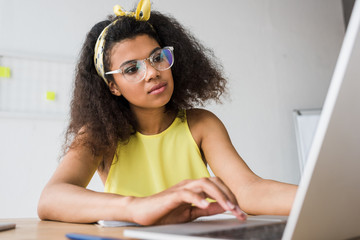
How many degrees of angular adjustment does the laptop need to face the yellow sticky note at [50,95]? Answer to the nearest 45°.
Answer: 0° — it already faces it

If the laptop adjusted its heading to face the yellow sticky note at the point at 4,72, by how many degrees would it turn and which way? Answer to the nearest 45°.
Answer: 0° — it already faces it

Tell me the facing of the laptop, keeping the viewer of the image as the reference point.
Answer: facing away from the viewer and to the left of the viewer
